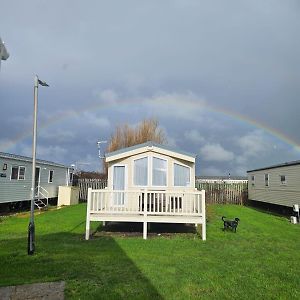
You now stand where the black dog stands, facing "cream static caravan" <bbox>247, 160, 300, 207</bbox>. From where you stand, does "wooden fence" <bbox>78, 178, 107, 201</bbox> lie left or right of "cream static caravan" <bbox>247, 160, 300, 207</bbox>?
left

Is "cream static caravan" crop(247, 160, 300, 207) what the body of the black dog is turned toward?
no

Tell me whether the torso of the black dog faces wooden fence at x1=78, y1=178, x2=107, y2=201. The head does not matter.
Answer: no

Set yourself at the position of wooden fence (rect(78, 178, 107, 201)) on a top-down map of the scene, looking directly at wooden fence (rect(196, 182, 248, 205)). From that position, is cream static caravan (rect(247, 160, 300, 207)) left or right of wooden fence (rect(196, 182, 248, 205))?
right
